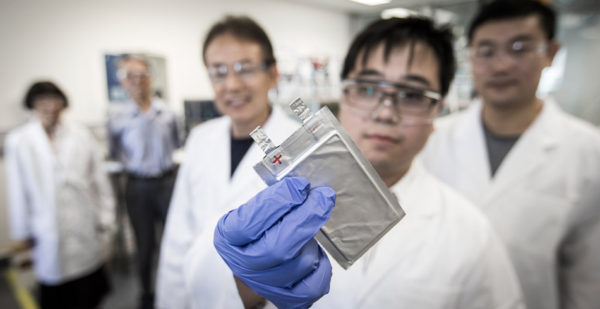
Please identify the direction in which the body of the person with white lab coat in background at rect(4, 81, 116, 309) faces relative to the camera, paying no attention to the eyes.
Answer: toward the camera

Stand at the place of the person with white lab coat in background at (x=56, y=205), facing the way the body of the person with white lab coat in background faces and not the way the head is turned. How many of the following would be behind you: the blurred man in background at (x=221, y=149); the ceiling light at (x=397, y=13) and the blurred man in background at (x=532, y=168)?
0

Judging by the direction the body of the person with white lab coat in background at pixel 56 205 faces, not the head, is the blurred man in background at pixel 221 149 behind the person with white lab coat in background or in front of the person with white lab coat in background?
in front

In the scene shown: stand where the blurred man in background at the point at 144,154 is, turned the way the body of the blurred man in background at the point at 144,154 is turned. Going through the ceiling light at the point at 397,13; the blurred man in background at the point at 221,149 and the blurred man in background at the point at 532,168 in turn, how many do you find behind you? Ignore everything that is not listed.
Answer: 0

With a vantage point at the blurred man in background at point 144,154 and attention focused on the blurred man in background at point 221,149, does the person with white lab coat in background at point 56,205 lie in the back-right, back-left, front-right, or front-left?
front-right

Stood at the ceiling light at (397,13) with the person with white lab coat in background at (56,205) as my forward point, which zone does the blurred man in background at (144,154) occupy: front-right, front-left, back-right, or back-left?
front-right

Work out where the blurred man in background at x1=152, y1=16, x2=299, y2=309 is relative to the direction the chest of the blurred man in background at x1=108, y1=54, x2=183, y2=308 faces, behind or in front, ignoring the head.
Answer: in front

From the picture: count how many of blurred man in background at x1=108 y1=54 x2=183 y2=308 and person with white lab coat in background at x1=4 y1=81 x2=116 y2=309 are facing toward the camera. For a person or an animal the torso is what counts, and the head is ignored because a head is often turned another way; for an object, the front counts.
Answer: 2

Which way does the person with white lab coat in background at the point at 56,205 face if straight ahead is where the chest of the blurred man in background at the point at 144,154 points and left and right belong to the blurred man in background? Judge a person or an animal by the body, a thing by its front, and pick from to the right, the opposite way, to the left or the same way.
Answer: the same way

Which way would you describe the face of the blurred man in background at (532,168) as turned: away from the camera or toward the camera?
toward the camera

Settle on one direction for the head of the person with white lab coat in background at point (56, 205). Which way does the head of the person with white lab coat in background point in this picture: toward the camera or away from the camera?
toward the camera

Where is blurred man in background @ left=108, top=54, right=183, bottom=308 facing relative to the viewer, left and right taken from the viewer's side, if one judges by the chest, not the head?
facing the viewer
